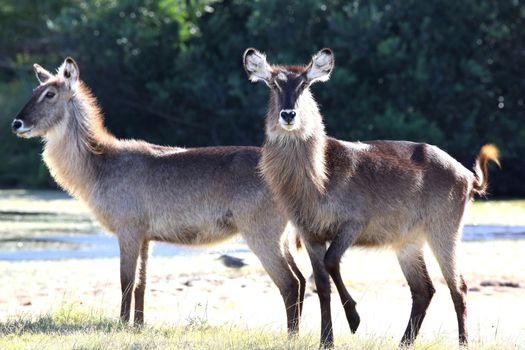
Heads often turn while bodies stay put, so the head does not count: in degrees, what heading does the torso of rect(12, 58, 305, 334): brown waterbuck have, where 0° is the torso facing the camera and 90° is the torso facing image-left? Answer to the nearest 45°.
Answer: approximately 90°

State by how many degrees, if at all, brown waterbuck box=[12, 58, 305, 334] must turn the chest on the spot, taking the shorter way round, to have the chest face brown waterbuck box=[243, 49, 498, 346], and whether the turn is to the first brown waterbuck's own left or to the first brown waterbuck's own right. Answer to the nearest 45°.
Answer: approximately 135° to the first brown waterbuck's own left
